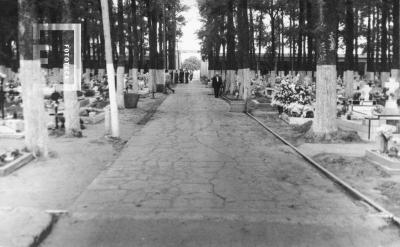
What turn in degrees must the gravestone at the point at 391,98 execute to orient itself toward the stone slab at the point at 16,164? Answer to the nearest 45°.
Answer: approximately 45° to its right

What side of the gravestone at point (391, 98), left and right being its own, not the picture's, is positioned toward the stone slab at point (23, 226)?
front

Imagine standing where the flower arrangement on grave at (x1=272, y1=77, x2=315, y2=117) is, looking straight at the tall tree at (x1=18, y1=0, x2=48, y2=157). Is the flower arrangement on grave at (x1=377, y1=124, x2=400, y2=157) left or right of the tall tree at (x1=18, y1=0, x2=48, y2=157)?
left

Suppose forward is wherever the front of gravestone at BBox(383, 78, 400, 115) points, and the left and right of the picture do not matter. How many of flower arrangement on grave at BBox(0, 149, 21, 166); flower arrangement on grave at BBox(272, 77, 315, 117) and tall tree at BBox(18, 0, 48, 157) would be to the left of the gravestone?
0

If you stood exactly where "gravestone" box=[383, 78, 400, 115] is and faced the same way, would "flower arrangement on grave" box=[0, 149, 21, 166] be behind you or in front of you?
in front
